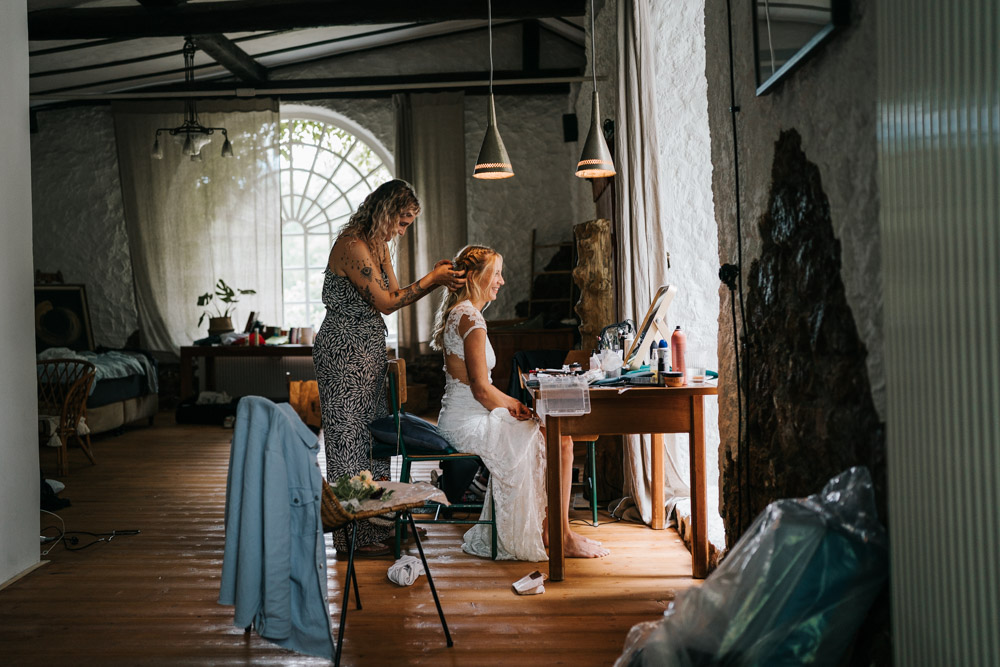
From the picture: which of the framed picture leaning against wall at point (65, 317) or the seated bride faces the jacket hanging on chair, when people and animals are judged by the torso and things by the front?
the framed picture leaning against wall

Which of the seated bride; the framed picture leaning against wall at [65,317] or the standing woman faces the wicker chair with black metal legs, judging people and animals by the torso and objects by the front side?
the framed picture leaning against wall

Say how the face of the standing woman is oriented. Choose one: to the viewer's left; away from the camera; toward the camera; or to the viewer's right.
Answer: to the viewer's right

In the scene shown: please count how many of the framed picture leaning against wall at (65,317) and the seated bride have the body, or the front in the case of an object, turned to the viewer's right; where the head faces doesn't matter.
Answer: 1

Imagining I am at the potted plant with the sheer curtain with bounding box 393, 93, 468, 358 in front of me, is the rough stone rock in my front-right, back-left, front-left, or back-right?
front-right

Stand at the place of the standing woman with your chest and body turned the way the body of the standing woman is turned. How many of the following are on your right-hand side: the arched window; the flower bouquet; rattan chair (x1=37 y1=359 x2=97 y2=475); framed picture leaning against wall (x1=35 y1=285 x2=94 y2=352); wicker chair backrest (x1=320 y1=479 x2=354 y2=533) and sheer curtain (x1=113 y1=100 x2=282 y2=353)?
2

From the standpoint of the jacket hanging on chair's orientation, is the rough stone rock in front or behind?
in front

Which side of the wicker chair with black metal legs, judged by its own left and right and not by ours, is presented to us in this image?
right

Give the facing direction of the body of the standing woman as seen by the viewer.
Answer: to the viewer's right

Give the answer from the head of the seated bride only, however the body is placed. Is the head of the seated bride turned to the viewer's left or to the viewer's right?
to the viewer's right

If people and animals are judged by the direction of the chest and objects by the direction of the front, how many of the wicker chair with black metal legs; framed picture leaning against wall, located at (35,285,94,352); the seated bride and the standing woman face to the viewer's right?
3

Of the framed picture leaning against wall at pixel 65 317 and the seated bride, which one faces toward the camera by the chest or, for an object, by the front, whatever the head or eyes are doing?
the framed picture leaning against wall

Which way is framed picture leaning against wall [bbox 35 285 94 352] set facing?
toward the camera

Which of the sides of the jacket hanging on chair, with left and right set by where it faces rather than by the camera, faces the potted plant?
left

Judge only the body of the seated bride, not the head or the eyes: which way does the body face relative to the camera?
to the viewer's right

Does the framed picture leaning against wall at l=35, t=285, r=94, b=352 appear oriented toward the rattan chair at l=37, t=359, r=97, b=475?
yes

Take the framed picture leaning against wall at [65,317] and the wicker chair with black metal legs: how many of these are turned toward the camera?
1

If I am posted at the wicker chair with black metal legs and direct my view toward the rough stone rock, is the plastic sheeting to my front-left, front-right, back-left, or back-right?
front-right
